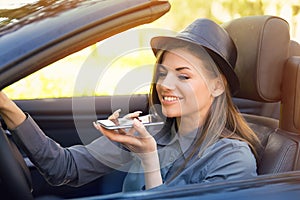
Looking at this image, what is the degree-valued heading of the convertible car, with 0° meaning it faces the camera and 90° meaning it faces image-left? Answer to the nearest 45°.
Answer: approximately 45°

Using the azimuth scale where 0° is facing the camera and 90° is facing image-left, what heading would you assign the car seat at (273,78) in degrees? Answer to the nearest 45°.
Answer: approximately 45°
